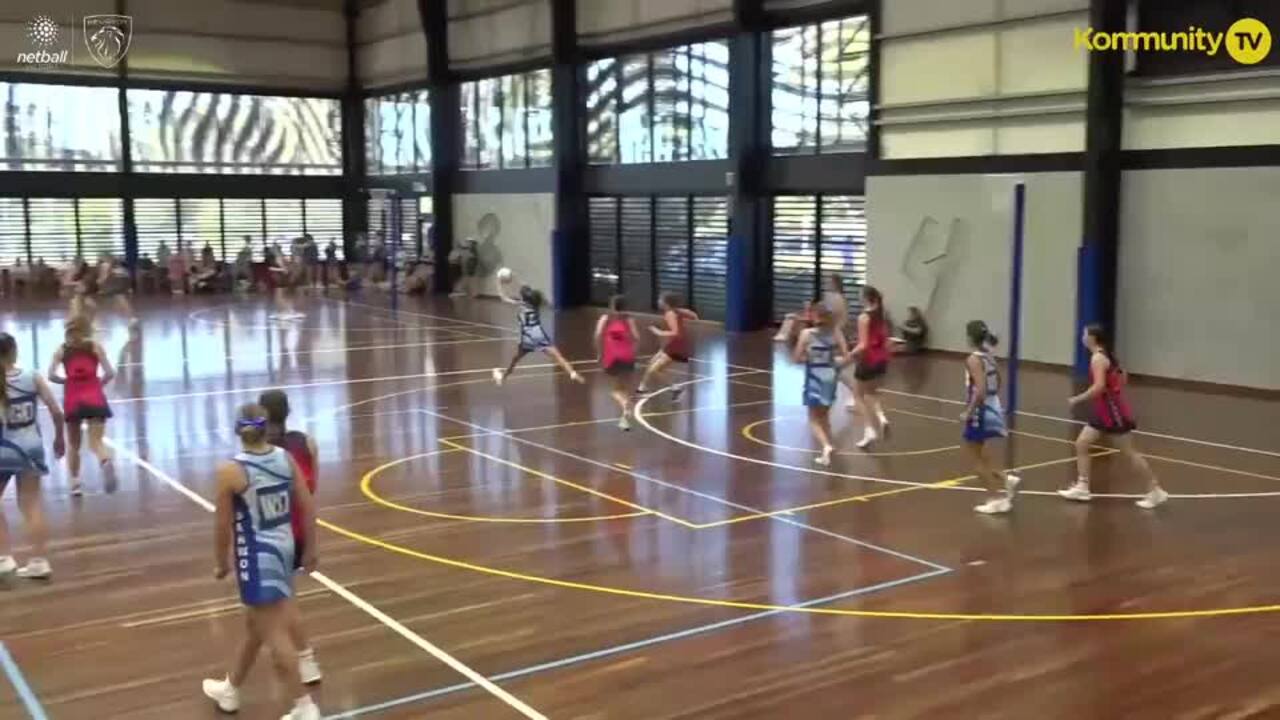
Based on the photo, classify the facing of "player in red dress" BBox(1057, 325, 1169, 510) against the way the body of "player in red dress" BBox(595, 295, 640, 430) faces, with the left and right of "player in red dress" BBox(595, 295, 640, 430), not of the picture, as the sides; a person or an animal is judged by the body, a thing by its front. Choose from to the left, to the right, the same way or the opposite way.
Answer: to the left

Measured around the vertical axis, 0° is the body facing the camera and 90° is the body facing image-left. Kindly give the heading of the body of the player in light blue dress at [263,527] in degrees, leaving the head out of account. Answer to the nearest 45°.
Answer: approximately 135°

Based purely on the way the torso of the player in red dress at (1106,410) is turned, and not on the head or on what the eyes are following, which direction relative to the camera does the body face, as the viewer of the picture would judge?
to the viewer's left

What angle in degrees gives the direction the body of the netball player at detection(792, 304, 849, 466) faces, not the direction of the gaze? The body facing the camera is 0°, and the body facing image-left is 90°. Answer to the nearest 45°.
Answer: approximately 45°

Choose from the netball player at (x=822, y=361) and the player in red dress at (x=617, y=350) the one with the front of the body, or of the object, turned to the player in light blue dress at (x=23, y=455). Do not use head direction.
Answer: the netball player

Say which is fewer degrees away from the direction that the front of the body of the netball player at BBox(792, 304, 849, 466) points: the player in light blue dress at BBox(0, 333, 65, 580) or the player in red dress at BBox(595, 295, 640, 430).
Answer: the player in light blue dress

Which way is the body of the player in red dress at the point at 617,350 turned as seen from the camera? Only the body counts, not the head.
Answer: away from the camera

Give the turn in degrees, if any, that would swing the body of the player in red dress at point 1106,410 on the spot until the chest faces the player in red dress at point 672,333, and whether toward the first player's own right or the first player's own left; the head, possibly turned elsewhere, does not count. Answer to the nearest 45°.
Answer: approximately 45° to the first player's own right

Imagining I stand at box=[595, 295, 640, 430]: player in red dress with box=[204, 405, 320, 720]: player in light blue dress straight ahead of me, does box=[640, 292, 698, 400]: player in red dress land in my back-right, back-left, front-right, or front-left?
back-left

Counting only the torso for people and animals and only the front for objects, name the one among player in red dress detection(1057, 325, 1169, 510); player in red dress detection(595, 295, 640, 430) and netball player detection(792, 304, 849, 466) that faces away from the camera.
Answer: player in red dress detection(595, 295, 640, 430)

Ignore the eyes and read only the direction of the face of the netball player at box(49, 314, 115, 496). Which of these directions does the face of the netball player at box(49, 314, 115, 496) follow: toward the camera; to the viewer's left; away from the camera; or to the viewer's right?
away from the camera

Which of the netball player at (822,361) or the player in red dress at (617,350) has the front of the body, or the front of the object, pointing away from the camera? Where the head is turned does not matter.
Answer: the player in red dress

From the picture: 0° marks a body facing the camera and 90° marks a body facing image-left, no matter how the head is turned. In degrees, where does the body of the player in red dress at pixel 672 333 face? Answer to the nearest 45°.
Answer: approximately 90°
